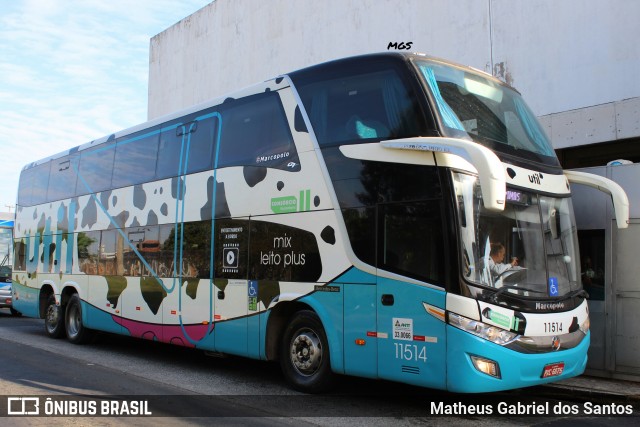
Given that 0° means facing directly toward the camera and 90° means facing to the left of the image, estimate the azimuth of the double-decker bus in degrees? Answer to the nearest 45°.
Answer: approximately 315°
